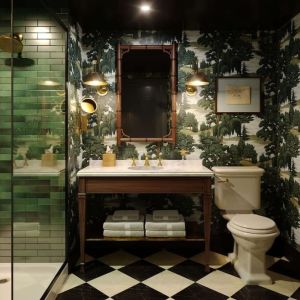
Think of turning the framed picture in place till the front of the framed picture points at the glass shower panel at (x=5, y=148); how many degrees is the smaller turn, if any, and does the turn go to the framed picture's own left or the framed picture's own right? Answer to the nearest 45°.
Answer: approximately 45° to the framed picture's own right

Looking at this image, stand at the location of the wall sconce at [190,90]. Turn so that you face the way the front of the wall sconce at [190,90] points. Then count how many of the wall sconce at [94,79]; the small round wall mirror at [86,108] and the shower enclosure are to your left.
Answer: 0

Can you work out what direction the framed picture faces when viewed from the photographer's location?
facing the viewer

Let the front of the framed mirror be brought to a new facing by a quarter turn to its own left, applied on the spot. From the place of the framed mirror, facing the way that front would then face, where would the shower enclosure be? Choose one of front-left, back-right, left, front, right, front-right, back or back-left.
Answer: back-right

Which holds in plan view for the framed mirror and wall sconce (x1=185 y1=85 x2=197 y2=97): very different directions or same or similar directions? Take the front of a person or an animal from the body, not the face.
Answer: same or similar directions

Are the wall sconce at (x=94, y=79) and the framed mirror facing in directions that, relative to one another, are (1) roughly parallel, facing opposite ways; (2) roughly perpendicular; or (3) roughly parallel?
roughly parallel

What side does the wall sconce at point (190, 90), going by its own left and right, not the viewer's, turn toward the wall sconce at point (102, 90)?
right

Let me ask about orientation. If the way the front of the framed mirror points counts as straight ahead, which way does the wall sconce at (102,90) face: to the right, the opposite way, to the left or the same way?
the same way

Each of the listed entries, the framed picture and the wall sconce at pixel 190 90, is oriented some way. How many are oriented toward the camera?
2

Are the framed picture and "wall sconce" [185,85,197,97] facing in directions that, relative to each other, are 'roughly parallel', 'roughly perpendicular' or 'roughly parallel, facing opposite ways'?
roughly parallel

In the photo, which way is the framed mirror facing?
toward the camera
